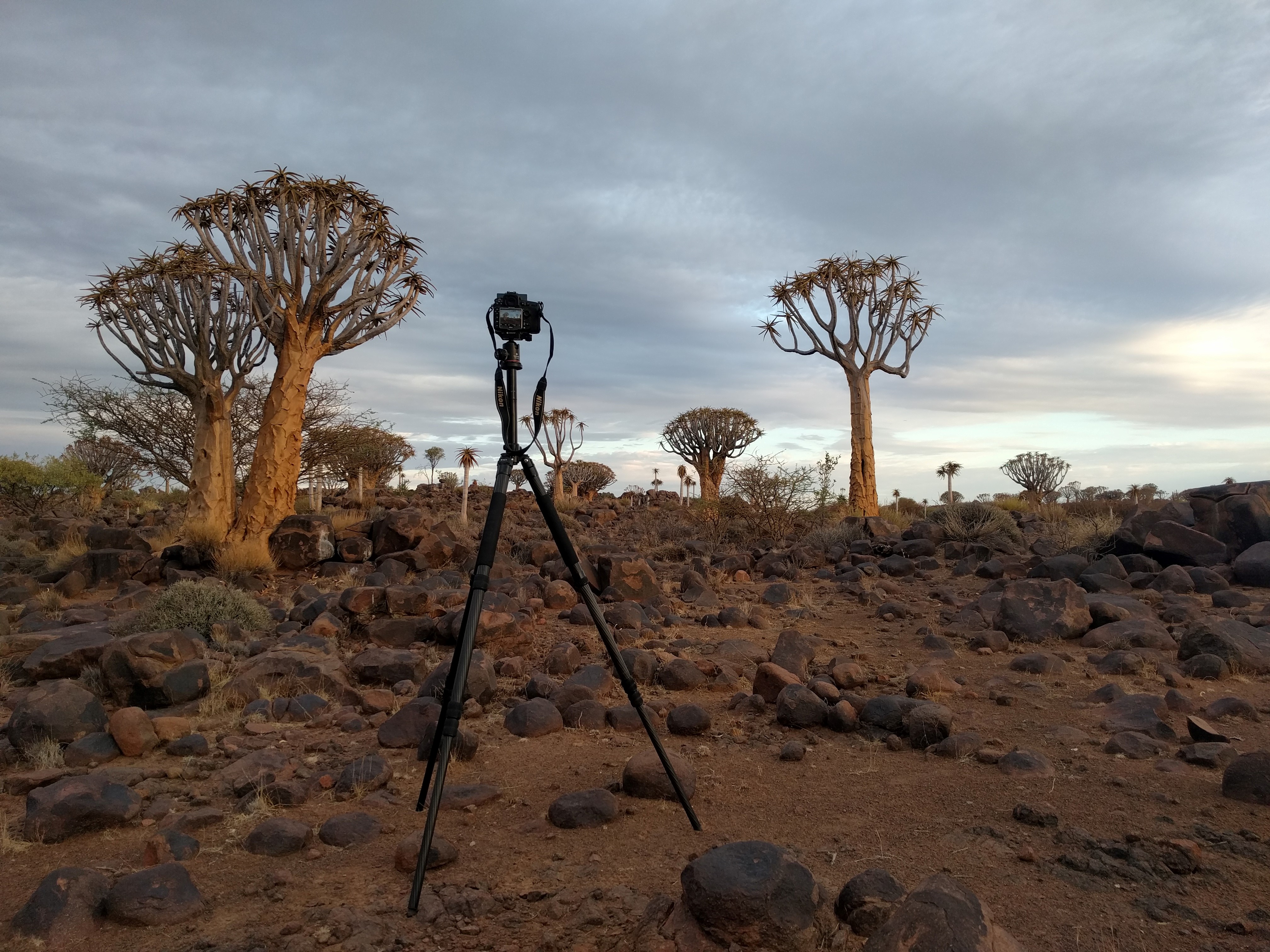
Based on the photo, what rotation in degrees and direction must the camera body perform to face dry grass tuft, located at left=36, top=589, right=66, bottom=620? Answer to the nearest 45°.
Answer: approximately 45° to its left

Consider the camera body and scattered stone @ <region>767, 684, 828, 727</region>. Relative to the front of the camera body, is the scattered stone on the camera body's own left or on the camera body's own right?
on the camera body's own right

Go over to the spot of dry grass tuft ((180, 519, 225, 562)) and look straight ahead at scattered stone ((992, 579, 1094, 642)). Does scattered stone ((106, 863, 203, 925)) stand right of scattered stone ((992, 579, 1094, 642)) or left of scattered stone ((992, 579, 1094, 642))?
right

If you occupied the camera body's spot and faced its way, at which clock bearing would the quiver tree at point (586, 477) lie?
The quiver tree is roughly at 12 o'clock from the camera body.

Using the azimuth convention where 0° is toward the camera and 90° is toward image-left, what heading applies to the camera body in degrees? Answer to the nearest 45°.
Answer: approximately 180°

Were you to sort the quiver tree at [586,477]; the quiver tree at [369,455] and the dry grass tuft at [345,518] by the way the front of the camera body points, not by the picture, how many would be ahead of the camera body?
3

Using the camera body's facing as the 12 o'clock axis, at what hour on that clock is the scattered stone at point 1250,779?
The scattered stone is roughly at 3 o'clock from the camera body.
